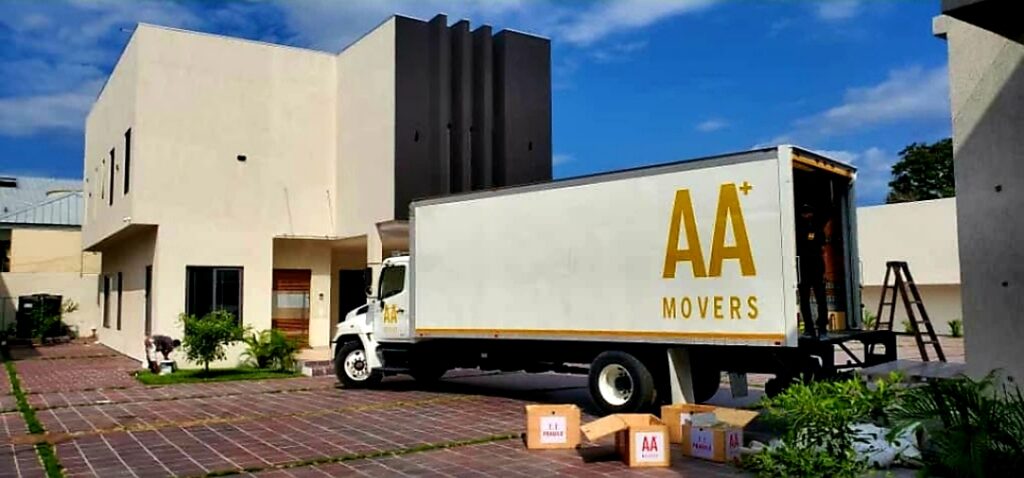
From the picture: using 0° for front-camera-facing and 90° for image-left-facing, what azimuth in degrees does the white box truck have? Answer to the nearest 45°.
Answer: approximately 135°

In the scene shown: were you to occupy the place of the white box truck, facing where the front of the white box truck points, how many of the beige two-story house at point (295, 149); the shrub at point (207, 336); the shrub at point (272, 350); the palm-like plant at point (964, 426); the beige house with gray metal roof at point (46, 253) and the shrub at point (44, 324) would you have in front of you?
5

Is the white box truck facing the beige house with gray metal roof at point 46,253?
yes

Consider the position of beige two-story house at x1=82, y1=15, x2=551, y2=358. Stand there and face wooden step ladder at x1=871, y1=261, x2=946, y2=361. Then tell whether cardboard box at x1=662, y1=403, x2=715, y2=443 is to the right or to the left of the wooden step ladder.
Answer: right

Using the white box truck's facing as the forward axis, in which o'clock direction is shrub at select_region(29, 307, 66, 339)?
The shrub is roughly at 12 o'clock from the white box truck.

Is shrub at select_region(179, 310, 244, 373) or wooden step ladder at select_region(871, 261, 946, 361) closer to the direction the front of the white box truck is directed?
the shrub

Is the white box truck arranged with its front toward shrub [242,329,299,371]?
yes

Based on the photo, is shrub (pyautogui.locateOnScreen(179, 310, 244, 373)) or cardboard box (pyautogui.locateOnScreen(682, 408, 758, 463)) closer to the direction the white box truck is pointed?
the shrub

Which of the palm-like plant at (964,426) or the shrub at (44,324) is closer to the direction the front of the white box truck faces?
the shrub

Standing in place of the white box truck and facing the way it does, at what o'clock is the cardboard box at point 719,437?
The cardboard box is roughly at 7 o'clock from the white box truck.

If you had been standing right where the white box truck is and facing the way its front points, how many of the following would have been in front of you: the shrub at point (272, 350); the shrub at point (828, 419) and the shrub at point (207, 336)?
2
